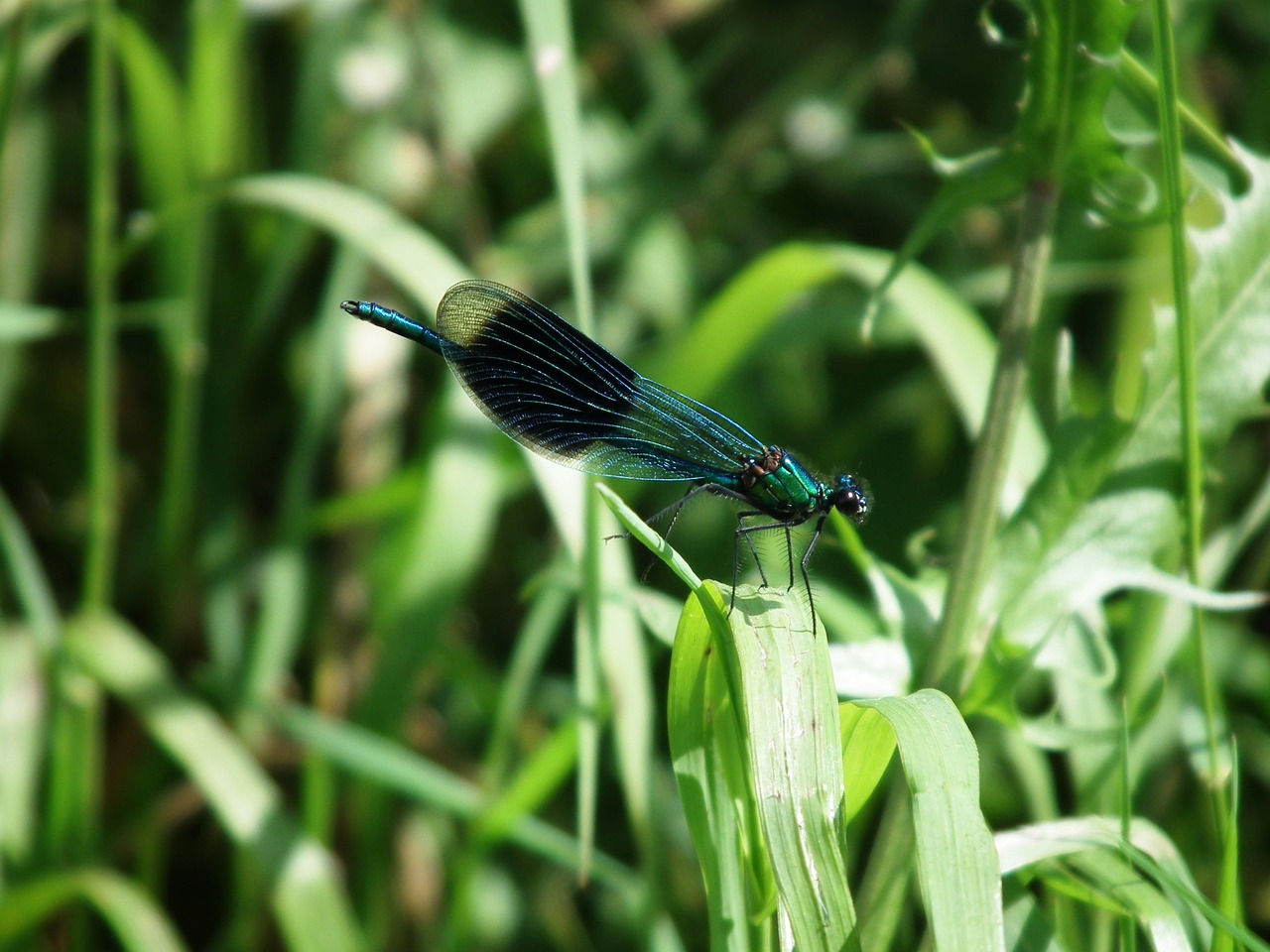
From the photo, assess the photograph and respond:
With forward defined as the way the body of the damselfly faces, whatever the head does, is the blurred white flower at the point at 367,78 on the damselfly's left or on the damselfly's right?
on the damselfly's left

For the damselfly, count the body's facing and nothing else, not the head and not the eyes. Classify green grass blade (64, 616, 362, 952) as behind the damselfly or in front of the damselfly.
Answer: behind

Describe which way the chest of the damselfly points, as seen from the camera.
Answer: to the viewer's right

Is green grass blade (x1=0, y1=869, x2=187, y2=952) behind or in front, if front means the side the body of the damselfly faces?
behind

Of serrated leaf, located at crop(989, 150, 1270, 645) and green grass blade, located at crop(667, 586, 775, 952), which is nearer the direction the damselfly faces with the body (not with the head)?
the serrated leaf
